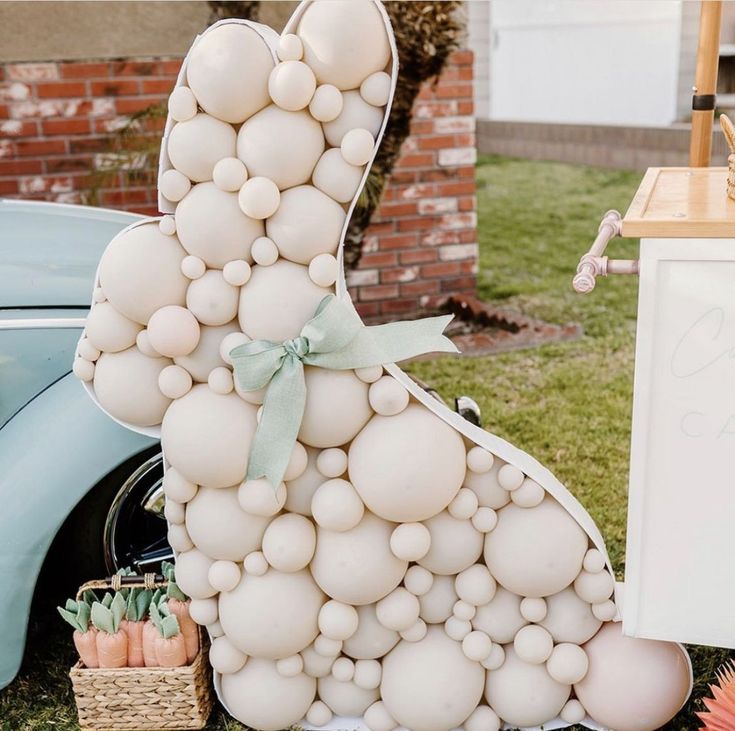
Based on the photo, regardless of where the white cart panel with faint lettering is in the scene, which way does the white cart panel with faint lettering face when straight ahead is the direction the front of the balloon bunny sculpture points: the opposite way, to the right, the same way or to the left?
to the left

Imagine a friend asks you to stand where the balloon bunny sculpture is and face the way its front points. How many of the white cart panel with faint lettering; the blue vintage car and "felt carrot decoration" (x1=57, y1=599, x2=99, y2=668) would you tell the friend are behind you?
1

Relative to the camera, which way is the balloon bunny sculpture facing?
to the viewer's left

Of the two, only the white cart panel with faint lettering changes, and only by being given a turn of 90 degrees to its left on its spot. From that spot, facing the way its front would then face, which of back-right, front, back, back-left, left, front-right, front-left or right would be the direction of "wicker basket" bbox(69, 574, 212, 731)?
back

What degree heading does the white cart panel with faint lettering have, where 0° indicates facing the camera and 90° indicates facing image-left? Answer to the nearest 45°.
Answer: approximately 0°

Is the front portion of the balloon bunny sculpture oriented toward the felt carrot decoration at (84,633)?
yes

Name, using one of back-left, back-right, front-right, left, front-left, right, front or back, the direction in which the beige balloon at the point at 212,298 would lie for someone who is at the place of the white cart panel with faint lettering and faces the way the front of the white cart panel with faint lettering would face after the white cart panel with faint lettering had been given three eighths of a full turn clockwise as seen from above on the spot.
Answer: front-left

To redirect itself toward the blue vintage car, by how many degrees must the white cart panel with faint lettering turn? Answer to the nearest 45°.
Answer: approximately 90° to its right

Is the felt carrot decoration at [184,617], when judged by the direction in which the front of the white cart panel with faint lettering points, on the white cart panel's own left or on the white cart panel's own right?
on the white cart panel's own right
